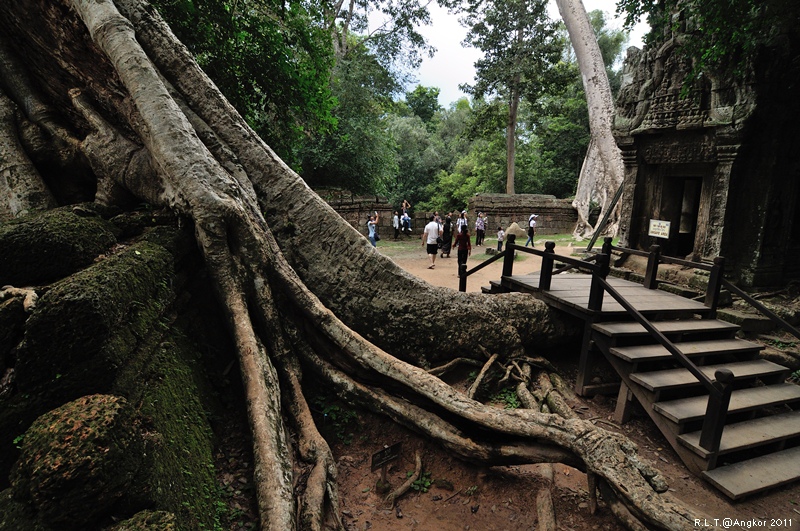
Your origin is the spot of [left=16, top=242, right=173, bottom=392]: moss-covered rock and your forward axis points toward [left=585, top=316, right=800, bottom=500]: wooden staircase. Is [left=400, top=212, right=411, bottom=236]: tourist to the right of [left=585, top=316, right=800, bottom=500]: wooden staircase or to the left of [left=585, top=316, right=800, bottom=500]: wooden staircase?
left

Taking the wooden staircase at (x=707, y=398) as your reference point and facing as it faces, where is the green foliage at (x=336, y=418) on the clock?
The green foliage is roughly at 3 o'clock from the wooden staircase.

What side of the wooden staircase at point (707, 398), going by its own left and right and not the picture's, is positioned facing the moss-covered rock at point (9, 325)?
right

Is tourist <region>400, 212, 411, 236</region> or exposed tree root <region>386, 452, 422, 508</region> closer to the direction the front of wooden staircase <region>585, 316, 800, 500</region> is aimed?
the exposed tree root

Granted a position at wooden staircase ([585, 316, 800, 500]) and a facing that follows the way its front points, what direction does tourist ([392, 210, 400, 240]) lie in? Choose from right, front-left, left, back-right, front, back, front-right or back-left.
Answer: back

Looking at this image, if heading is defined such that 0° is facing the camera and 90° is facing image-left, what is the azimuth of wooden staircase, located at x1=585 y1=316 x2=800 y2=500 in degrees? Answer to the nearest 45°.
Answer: approximately 315°

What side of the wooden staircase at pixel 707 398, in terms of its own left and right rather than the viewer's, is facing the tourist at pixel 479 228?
back

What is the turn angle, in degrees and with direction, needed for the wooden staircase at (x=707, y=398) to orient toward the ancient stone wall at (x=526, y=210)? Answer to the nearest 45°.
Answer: approximately 180°

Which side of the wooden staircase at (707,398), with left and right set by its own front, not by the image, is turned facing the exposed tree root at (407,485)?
right

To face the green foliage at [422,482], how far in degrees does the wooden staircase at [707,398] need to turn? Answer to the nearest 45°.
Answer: approximately 90° to its right

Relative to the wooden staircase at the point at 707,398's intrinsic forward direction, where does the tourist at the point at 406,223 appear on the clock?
The tourist is roughly at 6 o'clock from the wooden staircase.

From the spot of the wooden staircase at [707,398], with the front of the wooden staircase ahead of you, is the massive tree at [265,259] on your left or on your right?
on your right
